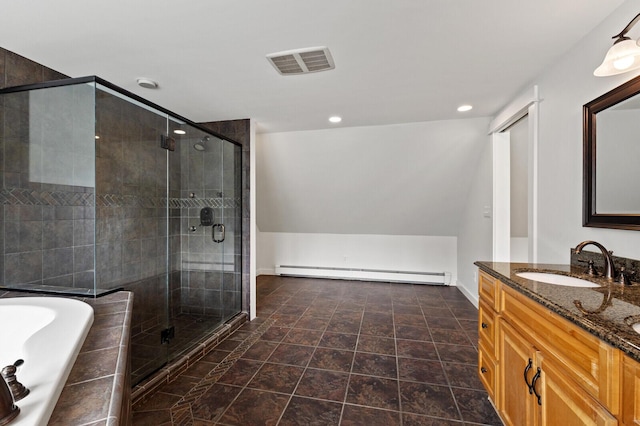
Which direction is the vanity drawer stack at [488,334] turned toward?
to the viewer's left

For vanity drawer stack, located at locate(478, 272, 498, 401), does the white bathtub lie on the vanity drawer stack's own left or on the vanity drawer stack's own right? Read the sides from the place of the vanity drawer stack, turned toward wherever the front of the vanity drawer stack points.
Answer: on the vanity drawer stack's own left

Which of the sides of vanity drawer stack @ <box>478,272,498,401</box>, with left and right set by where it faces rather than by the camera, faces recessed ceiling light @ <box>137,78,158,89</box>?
front

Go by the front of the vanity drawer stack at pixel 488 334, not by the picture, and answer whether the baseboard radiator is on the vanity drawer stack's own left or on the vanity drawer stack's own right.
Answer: on the vanity drawer stack's own right

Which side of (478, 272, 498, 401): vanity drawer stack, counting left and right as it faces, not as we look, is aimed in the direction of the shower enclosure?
front
